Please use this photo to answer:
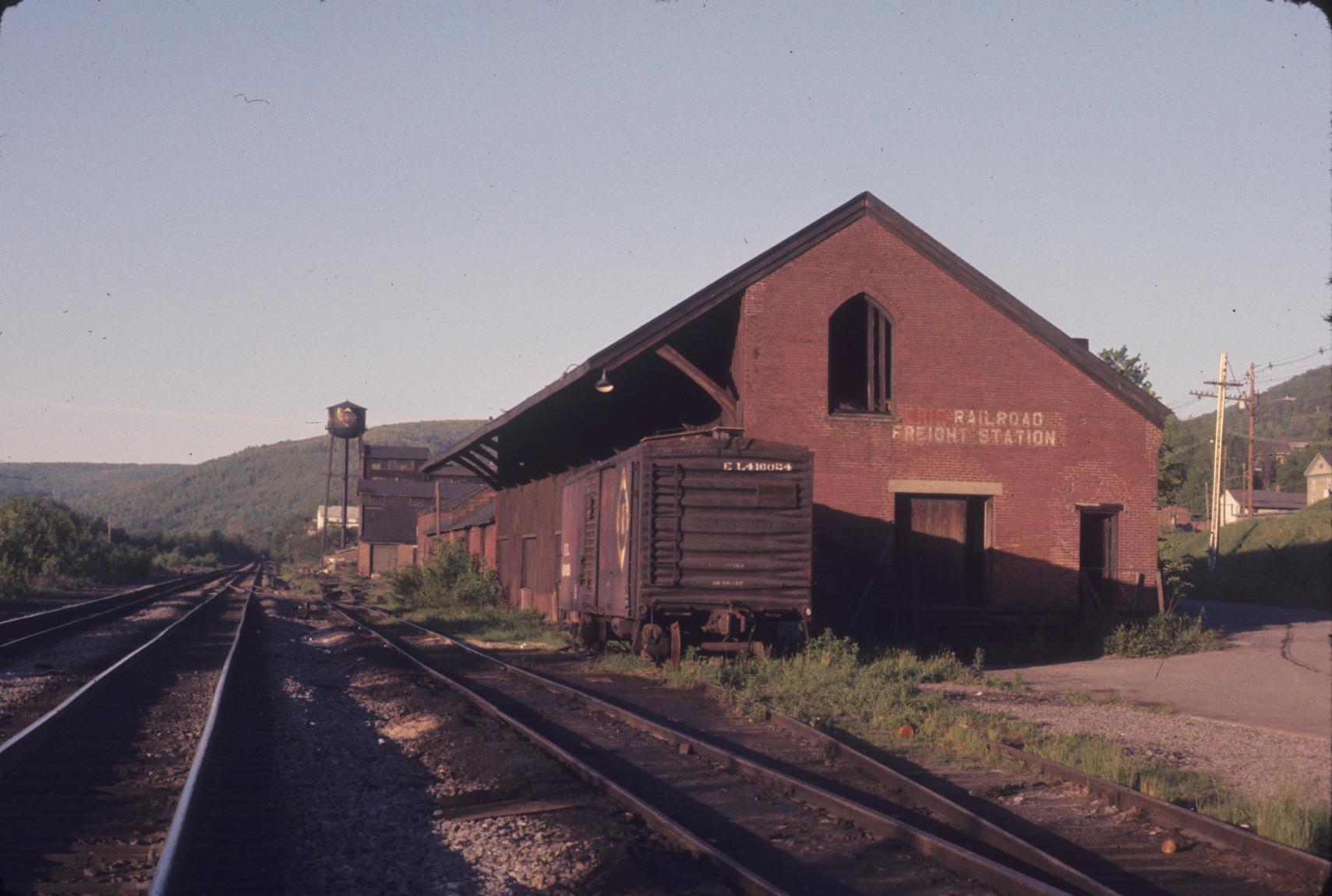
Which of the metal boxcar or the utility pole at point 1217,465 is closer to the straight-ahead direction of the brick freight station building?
the metal boxcar

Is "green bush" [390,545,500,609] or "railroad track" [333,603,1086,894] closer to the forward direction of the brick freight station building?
the railroad track

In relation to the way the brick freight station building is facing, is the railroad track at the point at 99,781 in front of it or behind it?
in front

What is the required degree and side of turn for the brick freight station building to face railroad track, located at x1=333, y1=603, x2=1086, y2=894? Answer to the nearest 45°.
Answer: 0° — it already faces it

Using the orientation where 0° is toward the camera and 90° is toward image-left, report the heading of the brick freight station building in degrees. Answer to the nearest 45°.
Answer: approximately 0°

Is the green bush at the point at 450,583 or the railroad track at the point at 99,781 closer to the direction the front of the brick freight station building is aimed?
the railroad track

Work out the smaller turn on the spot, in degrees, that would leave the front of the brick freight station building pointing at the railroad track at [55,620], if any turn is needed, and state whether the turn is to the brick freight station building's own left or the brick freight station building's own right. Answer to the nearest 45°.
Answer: approximately 90° to the brick freight station building's own right

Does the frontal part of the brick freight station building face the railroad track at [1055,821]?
yes

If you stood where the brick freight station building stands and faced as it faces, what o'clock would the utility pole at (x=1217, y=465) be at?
The utility pole is roughly at 7 o'clock from the brick freight station building.

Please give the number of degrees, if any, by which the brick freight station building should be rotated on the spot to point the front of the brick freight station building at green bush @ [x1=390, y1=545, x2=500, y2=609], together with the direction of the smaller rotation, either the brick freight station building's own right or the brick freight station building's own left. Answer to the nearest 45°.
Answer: approximately 135° to the brick freight station building's own right
